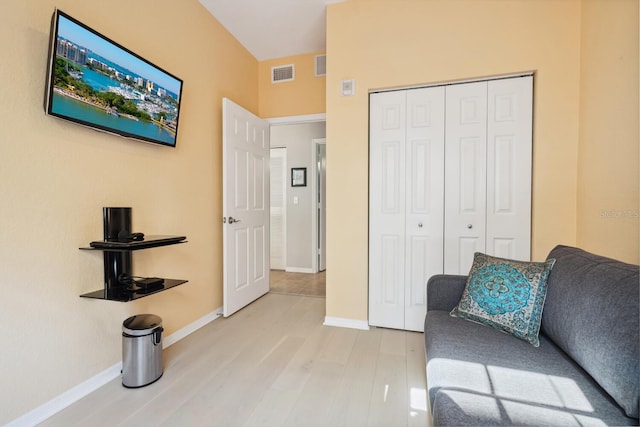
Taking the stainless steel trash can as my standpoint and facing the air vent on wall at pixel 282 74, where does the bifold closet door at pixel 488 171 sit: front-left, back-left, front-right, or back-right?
front-right

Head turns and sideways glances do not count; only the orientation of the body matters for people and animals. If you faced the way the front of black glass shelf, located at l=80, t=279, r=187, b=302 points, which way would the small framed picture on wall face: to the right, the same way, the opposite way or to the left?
to the right

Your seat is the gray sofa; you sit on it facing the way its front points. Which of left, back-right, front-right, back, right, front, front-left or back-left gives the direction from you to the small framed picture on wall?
front-right

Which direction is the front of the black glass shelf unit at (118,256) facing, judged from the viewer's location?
facing the viewer and to the right of the viewer

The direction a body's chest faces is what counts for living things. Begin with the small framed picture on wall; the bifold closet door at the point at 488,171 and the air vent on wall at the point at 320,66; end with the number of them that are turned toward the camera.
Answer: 3

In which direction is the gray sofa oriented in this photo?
to the viewer's left

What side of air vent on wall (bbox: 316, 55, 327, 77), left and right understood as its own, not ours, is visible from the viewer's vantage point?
front

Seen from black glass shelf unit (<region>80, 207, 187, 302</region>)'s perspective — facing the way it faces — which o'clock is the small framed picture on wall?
The small framed picture on wall is roughly at 9 o'clock from the black glass shelf unit.

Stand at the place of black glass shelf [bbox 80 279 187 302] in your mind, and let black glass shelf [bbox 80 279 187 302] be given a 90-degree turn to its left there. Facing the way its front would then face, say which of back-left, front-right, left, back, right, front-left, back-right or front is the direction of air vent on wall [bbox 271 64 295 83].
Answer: front

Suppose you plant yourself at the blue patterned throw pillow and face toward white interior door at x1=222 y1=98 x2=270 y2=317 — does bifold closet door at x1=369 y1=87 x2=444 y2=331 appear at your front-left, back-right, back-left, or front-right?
front-right

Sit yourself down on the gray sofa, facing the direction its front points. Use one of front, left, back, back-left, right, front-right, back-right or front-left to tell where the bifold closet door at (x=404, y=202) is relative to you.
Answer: front-right

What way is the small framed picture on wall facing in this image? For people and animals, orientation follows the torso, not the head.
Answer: toward the camera
